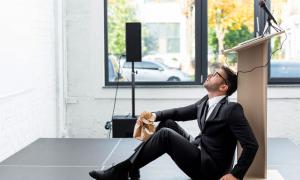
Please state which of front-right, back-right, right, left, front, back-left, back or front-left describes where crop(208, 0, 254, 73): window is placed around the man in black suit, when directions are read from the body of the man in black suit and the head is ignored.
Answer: right

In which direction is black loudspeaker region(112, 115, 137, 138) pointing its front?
toward the camera

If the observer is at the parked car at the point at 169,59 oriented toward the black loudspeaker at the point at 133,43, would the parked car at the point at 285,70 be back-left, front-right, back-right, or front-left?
back-left

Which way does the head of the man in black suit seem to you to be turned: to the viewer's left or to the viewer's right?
to the viewer's left

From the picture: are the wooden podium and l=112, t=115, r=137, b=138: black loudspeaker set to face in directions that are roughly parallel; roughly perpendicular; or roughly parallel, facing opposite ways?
roughly perpendicular

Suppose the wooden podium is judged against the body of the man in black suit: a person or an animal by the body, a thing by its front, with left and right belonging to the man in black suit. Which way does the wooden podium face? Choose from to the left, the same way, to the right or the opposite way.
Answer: the opposite way

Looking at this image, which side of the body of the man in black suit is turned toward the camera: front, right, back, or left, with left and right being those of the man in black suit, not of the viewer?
left

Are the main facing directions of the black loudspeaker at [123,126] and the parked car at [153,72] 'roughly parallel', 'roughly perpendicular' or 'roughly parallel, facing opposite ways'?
roughly perpendicular
